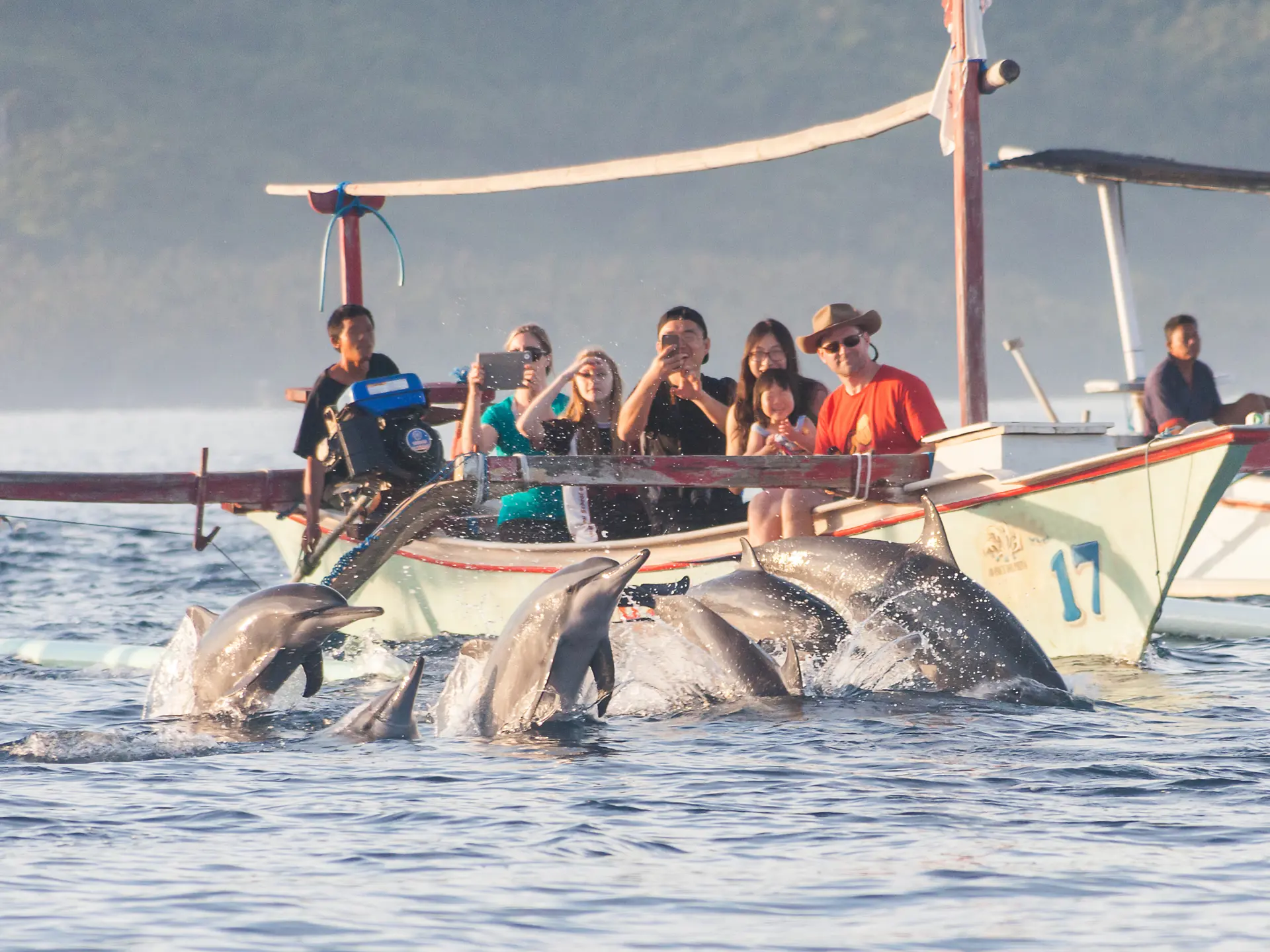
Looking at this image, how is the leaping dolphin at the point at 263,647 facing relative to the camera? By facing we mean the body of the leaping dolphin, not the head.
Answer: to the viewer's right

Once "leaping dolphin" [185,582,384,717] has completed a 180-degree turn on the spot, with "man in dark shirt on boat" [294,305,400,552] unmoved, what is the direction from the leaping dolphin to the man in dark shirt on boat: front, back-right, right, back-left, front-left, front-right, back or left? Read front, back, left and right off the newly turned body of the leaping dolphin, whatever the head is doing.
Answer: right

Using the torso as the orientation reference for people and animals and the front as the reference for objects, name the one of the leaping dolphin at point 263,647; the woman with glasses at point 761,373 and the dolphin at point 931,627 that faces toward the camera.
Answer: the woman with glasses

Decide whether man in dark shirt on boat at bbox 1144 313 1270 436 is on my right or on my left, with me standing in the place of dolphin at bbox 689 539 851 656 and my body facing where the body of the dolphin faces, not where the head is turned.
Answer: on my left

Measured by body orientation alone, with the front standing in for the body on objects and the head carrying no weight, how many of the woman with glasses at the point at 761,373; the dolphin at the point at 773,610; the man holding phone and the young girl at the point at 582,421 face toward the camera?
3

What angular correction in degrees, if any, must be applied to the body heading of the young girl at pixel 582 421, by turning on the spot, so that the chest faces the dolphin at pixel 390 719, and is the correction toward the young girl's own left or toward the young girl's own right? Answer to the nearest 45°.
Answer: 0° — they already face it

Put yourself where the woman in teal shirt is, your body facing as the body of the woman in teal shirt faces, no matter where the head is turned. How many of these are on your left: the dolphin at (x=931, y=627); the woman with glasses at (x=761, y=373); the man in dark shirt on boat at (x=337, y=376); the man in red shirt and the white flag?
4

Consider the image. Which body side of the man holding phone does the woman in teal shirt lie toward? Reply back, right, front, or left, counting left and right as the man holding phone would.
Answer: right

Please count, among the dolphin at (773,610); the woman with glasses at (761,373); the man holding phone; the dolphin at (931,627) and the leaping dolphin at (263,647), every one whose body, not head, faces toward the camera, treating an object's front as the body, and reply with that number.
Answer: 2

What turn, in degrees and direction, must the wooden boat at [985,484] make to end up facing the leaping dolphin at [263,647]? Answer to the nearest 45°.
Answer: approximately 180°

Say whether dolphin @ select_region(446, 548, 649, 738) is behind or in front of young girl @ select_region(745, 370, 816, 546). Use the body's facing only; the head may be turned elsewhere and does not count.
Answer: in front
